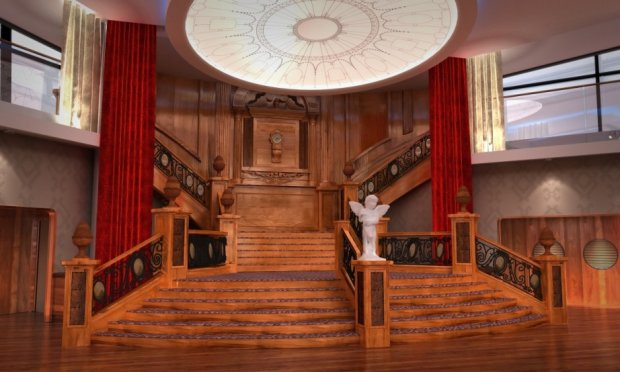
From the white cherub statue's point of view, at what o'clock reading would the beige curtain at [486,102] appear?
The beige curtain is roughly at 7 o'clock from the white cherub statue.

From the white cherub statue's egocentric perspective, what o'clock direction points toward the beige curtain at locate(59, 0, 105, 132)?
The beige curtain is roughly at 4 o'clock from the white cherub statue.

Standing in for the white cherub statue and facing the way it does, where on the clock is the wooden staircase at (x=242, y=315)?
The wooden staircase is roughly at 3 o'clock from the white cherub statue.

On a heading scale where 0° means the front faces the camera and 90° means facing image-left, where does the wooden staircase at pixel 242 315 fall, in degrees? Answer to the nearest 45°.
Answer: approximately 0°

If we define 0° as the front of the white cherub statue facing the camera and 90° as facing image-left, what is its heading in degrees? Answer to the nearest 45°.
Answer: approximately 0°

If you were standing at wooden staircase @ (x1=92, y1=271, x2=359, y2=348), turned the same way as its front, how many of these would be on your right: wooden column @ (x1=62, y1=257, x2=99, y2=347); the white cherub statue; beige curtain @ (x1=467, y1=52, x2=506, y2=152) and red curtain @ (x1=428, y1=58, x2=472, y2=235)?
1

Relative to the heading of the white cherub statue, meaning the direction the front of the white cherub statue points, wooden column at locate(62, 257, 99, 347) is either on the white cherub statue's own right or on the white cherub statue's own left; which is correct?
on the white cherub statue's own right

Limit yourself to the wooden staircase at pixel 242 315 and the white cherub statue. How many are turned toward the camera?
2

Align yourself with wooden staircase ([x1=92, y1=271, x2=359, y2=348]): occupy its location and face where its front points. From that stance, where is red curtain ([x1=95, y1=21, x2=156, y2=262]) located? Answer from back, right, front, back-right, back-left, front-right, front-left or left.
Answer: back-right

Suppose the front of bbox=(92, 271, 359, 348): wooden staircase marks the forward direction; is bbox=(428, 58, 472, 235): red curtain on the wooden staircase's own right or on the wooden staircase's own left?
on the wooden staircase's own left

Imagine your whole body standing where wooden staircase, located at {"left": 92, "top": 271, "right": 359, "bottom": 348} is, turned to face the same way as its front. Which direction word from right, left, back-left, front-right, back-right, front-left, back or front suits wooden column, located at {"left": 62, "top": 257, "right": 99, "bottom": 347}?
right

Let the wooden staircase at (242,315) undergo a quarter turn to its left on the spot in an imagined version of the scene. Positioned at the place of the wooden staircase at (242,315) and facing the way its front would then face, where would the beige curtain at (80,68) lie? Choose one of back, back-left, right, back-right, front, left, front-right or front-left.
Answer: back-left

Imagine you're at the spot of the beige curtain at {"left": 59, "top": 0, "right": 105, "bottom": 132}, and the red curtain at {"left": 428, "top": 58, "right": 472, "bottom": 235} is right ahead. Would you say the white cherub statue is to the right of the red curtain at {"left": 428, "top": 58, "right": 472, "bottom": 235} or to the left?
right

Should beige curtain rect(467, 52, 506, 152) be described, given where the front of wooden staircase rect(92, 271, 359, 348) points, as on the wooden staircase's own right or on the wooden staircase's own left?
on the wooden staircase's own left
